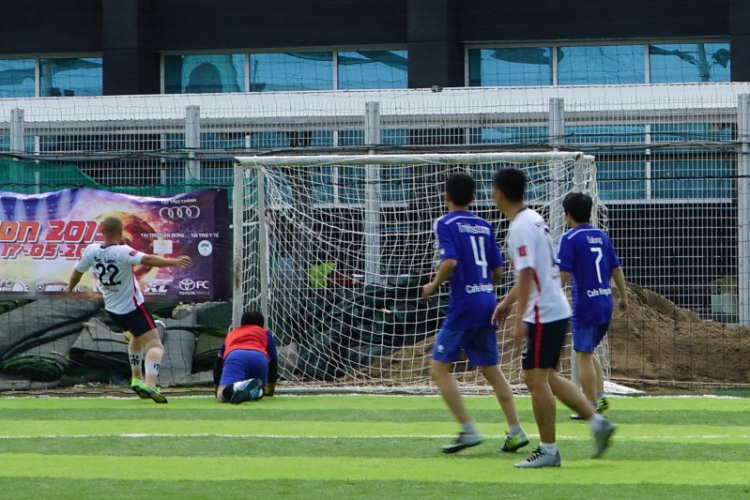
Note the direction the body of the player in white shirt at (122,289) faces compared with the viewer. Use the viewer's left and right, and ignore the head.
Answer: facing away from the viewer and to the right of the viewer

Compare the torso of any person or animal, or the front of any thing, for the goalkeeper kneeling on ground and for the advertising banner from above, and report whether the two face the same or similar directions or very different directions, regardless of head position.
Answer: very different directions

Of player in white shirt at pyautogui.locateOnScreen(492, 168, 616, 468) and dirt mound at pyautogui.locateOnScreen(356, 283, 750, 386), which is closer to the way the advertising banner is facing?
the player in white shirt

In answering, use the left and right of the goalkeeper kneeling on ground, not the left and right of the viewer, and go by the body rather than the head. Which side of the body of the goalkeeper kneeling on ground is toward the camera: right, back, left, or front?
back

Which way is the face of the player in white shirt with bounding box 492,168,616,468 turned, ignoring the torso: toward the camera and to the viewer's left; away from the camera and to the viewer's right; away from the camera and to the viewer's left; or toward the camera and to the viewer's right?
away from the camera and to the viewer's left

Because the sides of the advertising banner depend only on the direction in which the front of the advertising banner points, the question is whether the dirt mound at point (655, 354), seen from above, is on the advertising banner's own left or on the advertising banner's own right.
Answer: on the advertising banner's own left

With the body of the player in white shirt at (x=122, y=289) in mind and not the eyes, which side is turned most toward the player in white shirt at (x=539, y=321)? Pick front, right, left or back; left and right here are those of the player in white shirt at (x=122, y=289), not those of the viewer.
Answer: right

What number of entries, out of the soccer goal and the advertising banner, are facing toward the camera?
2

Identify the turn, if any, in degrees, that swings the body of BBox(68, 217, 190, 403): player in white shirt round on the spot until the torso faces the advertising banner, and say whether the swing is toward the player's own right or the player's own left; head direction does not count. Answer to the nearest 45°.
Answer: approximately 45° to the player's own left

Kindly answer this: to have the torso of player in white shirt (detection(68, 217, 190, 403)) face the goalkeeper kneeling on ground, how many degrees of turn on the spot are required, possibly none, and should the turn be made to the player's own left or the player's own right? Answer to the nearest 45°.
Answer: approximately 45° to the player's own right

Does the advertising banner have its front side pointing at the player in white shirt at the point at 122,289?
yes
